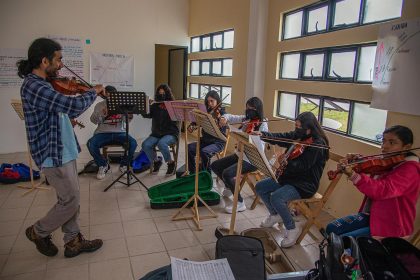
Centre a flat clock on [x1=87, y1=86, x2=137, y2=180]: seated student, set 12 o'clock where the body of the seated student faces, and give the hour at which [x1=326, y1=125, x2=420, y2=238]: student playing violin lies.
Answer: The student playing violin is roughly at 11 o'clock from the seated student.

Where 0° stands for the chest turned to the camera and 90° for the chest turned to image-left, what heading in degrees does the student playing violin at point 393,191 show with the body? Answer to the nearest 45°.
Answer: approximately 90°

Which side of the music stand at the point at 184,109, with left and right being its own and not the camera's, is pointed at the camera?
back

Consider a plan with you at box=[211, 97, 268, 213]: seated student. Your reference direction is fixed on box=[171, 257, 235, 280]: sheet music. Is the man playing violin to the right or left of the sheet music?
right

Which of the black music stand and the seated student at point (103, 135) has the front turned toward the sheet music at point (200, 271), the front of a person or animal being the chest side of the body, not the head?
the seated student

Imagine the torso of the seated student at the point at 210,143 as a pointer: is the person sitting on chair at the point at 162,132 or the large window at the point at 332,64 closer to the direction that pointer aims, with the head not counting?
the person sitting on chair

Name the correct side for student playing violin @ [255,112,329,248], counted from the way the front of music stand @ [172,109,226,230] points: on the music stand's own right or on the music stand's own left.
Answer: on the music stand's own right

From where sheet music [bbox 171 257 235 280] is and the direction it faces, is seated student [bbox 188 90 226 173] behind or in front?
behind

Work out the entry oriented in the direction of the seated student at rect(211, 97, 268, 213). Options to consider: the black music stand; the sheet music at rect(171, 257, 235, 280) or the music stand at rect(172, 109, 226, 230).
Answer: the music stand

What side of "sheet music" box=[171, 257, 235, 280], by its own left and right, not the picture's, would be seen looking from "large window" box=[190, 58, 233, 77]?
back

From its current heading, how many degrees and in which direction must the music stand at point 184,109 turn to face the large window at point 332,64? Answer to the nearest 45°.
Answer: approximately 90° to its right

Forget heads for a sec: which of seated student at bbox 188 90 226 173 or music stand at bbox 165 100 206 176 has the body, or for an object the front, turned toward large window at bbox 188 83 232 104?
the music stand
